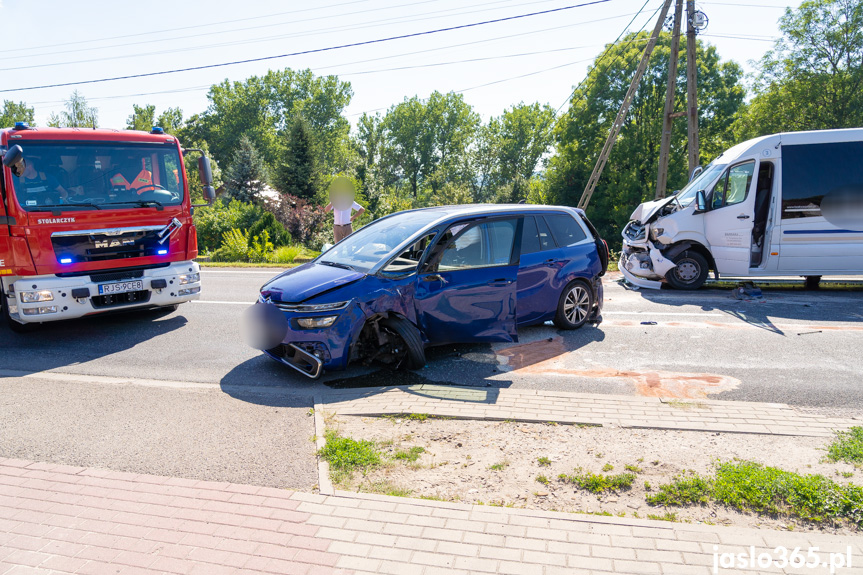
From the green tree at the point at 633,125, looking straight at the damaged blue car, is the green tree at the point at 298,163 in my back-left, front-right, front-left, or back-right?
front-right

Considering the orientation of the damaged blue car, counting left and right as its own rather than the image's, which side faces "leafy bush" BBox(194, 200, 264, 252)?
right

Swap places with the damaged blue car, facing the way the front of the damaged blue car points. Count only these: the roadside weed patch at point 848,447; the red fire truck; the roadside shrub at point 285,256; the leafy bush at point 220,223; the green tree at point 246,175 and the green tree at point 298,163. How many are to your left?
1

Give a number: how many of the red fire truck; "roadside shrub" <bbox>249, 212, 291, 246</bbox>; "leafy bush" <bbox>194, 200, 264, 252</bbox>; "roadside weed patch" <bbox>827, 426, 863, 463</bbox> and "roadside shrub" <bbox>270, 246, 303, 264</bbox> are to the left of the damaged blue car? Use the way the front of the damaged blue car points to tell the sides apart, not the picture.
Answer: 1

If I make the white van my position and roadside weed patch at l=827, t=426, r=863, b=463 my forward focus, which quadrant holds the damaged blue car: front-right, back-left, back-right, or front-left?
front-right

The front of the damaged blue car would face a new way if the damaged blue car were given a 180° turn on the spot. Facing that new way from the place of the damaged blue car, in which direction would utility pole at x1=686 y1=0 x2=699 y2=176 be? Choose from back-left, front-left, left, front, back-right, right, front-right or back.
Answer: front

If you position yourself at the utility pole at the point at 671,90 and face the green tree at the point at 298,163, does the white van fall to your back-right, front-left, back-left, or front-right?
back-left

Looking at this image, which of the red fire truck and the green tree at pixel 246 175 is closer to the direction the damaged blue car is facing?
the red fire truck

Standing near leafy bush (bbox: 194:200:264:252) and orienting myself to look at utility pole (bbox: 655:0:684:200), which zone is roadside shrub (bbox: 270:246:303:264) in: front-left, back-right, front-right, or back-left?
front-right

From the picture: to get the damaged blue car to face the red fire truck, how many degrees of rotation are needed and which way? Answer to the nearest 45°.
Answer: approximately 45° to its right

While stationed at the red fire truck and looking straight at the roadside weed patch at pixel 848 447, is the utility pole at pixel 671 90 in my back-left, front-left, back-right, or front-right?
front-left

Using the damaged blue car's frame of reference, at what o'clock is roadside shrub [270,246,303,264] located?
The roadside shrub is roughly at 4 o'clock from the damaged blue car.

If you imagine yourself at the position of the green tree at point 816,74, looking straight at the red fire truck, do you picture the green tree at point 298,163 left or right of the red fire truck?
right
